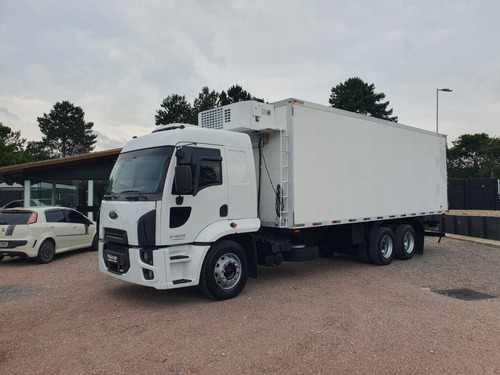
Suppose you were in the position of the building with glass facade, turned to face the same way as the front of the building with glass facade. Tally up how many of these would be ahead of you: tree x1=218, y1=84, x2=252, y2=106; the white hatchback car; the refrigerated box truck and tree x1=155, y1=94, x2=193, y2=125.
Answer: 2

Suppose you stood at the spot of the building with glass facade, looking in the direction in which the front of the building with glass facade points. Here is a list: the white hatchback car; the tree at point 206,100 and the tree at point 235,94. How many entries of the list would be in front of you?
1

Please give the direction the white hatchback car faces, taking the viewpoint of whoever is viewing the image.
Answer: facing away from the viewer and to the right of the viewer

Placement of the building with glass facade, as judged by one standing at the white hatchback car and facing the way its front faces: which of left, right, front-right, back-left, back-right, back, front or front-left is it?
front-left

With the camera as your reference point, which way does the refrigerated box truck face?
facing the viewer and to the left of the viewer

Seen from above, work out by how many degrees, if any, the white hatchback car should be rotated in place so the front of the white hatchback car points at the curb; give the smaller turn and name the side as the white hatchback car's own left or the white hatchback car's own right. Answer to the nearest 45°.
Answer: approximately 45° to the white hatchback car's own right

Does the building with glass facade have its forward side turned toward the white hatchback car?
yes

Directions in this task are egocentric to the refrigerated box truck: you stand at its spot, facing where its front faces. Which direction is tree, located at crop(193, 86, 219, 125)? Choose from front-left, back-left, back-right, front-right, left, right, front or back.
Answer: back-right

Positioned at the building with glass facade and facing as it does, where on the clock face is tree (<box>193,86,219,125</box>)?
The tree is roughly at 7 o'clock from the building with glass facade.

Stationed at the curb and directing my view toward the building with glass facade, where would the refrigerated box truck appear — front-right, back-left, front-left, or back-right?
front-left

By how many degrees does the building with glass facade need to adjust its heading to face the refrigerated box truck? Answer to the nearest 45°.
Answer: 0° — it already faces it

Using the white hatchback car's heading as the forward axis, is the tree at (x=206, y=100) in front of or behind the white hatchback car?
in front

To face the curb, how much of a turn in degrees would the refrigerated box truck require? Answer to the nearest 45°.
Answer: approximately 180°

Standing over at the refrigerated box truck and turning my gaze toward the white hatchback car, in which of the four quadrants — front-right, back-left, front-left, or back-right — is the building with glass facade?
front-right

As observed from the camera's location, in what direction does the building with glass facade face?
facing the viewer
